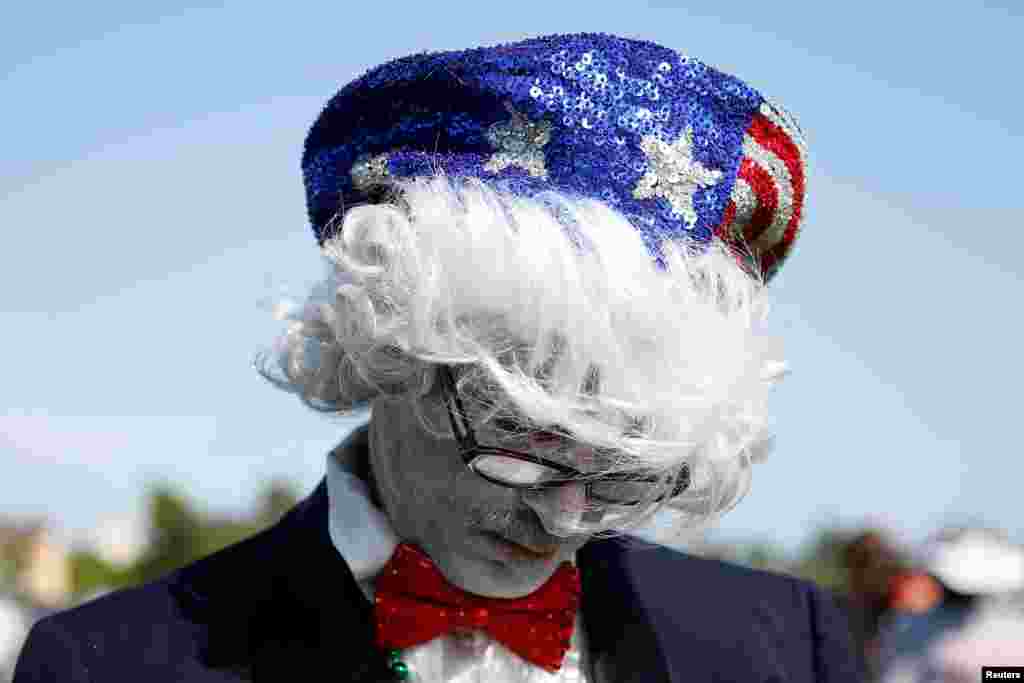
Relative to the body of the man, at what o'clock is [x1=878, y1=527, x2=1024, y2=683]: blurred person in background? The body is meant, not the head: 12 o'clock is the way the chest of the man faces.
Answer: The blurred person in background is roughly at 7 o'clock from the man.

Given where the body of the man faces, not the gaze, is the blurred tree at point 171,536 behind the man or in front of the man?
behind

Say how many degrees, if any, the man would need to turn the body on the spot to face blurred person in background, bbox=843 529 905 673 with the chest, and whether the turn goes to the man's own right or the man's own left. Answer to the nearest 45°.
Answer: approximately 135° to the man's own left

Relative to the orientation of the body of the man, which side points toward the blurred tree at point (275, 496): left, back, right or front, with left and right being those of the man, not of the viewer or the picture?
back

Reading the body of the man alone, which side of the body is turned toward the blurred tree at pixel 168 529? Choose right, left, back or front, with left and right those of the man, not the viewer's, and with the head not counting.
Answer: back

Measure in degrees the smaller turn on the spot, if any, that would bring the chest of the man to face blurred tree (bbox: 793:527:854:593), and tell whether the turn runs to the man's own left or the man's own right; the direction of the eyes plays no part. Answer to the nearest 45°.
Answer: approximately 180°

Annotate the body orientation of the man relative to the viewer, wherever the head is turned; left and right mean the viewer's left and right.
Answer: facing the viewer

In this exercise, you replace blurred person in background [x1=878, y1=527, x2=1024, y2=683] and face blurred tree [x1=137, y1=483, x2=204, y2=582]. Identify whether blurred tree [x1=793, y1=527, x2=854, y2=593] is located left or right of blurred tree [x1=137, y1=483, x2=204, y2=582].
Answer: right
